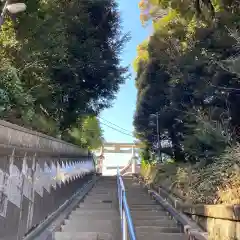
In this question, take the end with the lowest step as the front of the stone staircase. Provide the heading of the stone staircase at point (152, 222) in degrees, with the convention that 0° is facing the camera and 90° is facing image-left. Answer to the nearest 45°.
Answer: approximately 0°

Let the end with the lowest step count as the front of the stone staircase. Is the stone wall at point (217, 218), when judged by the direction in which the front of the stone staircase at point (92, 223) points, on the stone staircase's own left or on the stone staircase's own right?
on the stone staircase's own left

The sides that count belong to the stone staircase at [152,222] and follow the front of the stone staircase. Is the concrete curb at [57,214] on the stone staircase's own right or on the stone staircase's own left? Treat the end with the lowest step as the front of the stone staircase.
on the stone staircase's own right
